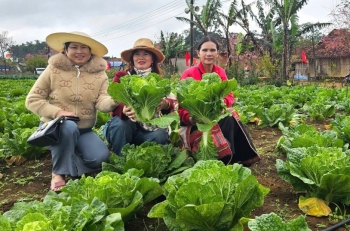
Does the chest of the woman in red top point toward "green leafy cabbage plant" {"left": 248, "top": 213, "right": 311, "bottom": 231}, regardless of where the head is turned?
yes

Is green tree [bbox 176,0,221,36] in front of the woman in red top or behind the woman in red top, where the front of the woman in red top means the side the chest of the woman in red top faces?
behind

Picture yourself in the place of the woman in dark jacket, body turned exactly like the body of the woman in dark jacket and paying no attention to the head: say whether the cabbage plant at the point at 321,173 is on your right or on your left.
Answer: on your left

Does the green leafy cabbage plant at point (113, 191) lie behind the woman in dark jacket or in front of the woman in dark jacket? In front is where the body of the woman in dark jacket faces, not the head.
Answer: in front

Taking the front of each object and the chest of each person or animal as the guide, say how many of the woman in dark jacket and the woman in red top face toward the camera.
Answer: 2

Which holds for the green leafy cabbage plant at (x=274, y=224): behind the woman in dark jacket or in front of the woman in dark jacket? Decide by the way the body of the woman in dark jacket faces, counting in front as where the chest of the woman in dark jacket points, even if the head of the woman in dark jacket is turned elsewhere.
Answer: in front

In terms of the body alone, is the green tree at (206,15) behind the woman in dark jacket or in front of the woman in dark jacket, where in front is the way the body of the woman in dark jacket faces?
behind

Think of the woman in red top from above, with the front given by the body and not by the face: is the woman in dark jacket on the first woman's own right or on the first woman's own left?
on the first woman's own right

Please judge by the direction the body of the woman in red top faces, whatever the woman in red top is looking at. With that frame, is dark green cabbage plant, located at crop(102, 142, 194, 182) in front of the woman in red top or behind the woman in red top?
in front

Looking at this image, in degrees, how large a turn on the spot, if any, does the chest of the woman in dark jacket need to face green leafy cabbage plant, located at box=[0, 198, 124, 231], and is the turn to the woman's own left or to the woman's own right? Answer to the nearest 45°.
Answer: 0° — they already face it

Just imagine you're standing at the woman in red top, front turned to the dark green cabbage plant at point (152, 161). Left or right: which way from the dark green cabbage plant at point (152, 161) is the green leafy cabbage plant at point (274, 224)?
left

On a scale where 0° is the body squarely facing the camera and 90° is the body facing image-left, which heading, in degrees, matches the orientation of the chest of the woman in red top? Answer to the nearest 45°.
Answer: approximately 0°

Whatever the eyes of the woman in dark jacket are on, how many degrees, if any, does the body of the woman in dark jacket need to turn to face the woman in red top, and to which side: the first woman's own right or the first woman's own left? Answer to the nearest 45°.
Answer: approximately 90° to the first woman's own left
